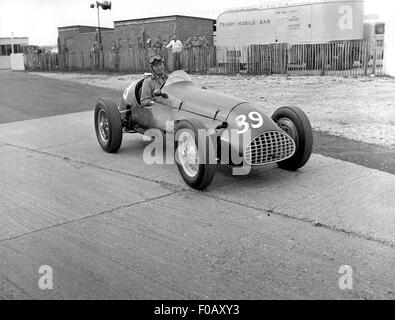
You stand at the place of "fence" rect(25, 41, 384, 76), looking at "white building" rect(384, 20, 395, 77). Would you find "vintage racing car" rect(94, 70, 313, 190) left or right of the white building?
right

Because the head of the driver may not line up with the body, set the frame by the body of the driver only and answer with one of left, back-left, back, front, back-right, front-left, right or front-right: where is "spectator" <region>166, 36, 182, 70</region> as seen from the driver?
back-left

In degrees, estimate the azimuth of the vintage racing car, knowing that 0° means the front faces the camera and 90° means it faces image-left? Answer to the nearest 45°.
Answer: approximately 315°

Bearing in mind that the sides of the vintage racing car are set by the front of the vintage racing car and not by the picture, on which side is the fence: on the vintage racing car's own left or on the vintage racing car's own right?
on the vintage racing car's own left

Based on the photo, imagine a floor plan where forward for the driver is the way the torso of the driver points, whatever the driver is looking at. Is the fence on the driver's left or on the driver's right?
on the driver's left

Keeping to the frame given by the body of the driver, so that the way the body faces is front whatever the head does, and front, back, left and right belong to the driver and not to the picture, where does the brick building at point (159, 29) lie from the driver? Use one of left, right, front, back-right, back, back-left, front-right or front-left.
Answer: back-left

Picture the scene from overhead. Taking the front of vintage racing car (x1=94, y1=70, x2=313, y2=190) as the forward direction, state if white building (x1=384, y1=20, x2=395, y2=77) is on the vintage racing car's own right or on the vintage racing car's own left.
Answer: on the vintage racing car's own left

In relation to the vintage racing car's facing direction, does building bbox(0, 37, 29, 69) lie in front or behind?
behind

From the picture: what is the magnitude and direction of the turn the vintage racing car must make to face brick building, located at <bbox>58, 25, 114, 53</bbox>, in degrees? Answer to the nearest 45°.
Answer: approximately 135° to its left

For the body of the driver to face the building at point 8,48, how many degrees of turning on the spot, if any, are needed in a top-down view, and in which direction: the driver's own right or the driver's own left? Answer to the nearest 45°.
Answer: approximately 135° to the driver's own left
